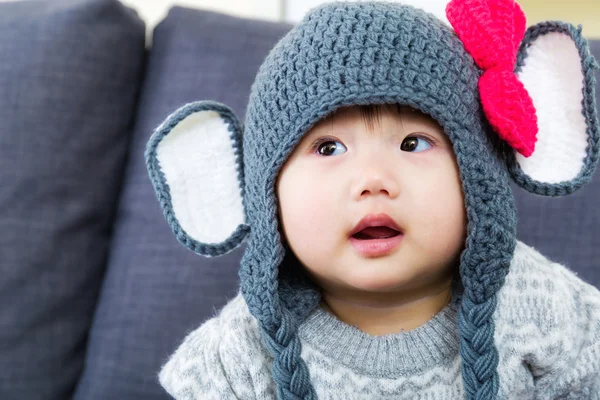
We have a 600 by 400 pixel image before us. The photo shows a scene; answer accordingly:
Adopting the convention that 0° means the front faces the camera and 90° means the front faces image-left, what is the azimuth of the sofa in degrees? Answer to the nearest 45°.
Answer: approximately 0°

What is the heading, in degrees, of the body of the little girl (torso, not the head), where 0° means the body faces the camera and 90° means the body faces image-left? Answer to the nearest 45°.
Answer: approximately 0°
